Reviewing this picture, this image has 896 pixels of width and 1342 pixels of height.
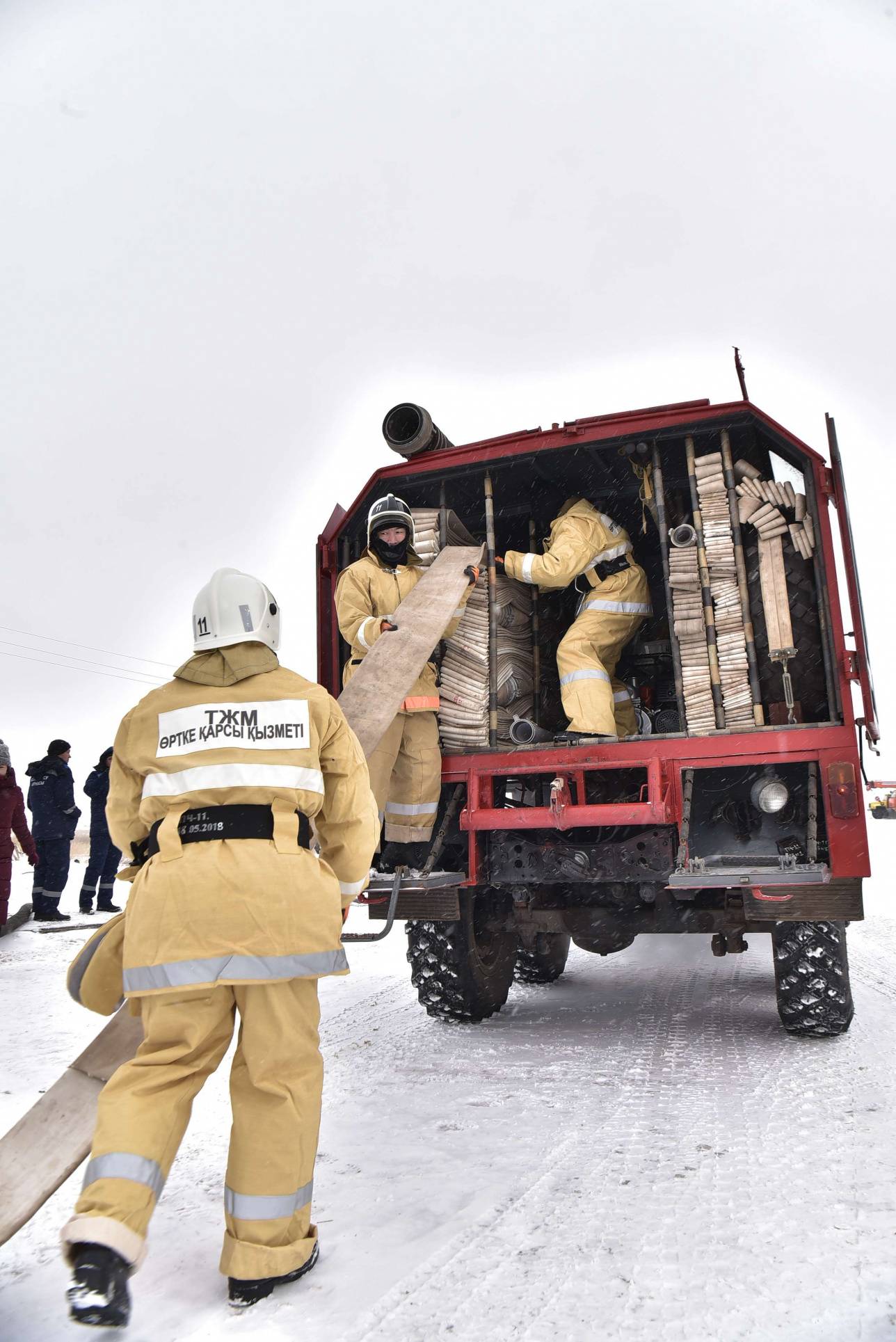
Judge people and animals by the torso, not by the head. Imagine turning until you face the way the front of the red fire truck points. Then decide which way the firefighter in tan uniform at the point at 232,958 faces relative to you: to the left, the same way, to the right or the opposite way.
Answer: the same way

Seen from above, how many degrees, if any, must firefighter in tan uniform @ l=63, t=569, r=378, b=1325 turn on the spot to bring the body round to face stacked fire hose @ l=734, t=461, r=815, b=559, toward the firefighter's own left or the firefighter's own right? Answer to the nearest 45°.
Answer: approximately 45° to the firefighter's own right

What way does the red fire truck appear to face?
away from the camera

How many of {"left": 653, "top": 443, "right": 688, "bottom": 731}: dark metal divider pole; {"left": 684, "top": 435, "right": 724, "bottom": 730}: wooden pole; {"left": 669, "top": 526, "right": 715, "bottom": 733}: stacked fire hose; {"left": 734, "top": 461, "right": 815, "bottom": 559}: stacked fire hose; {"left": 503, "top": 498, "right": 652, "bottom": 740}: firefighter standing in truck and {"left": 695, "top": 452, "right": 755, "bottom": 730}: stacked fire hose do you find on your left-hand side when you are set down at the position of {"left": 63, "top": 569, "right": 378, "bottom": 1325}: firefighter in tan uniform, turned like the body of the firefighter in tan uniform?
0

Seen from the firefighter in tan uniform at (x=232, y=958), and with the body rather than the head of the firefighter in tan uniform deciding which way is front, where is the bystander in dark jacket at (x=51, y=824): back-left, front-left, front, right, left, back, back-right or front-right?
front

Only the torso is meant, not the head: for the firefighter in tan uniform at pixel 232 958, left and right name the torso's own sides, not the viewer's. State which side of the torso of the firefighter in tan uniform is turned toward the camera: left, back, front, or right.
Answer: back

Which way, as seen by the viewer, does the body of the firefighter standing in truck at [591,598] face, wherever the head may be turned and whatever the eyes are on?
to the viewer's left

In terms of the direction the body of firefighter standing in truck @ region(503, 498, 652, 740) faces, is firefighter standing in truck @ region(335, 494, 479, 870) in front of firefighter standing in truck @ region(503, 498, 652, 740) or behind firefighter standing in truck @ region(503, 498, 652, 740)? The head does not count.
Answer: in front

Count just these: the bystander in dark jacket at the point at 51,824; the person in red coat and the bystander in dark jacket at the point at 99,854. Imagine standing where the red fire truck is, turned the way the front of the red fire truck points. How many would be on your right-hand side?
0

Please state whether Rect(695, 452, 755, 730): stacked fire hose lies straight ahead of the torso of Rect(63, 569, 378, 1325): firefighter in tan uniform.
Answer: no

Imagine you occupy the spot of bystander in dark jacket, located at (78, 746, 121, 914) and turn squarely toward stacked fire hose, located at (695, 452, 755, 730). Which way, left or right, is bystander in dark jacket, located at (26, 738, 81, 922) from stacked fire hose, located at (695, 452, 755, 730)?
right
